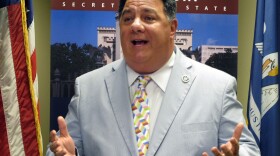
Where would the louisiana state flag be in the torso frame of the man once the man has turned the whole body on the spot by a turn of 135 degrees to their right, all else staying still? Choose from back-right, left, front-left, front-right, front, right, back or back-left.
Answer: right

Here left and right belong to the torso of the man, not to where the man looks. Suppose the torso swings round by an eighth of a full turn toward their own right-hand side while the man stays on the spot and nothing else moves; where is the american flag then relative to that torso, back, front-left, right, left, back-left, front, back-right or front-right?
right

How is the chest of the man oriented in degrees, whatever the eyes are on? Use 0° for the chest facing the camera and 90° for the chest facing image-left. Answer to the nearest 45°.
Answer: approximately 0°
